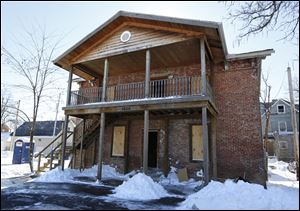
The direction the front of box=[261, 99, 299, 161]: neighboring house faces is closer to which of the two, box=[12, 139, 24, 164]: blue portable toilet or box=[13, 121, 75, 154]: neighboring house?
the blue portable toilet

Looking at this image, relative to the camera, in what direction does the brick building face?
facing the viewer and to the left of the viewer

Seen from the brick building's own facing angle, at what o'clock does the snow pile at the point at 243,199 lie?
The snow pile is roughly at 10 o'clock from the brick building.

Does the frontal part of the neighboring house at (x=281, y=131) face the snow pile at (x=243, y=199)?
yes

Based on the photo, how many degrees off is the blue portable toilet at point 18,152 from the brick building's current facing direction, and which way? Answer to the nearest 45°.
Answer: approximately 90° to its right

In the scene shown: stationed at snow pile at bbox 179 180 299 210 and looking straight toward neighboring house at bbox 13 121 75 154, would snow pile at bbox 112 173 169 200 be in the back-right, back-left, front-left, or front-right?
front-left

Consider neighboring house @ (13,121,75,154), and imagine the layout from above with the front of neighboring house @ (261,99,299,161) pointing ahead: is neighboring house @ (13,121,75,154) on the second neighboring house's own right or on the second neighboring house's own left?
on the second neighboring house's own right

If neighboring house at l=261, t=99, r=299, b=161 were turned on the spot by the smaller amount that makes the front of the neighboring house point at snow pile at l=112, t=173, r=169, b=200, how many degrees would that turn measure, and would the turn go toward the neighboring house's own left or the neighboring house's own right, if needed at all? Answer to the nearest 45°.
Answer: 0° — it already faces it

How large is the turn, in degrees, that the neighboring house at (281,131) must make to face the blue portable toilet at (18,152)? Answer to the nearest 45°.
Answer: approximately 45° to its right

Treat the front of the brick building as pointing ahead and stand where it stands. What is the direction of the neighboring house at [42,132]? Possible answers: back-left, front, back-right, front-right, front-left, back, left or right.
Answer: right

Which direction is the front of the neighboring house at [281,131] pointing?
toward the camera

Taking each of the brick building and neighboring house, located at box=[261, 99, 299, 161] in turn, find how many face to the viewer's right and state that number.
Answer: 0

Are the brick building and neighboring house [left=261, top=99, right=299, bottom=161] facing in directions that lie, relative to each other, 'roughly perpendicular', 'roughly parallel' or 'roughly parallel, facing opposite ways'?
roughly parallel

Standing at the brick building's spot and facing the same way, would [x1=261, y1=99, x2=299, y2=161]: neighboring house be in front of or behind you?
behind
